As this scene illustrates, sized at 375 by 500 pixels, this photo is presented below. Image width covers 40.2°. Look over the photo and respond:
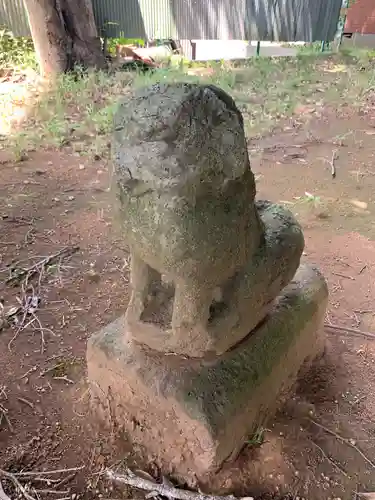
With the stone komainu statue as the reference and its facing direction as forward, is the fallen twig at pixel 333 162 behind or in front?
behind

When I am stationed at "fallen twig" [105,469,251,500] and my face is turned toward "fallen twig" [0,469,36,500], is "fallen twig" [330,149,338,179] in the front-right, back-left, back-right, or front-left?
back-right

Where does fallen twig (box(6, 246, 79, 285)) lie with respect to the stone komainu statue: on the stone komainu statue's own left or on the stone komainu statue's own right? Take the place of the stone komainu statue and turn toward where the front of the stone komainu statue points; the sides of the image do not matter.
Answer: on the stone komainu statue's own right

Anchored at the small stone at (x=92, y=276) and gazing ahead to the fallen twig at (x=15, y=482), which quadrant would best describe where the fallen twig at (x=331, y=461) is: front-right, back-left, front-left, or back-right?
front-left

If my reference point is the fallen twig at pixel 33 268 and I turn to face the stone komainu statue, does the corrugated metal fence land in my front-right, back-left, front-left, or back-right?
back-left

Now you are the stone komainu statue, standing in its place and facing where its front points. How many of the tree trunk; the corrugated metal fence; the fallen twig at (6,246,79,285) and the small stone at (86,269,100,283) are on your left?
0

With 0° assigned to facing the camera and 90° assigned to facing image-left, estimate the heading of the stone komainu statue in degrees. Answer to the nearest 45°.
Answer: approximately 45°

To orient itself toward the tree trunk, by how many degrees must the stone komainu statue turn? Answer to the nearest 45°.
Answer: approximately 135° to its right

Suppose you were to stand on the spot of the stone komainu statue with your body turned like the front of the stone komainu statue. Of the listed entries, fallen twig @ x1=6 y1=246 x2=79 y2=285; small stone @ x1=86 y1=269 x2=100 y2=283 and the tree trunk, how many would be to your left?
0

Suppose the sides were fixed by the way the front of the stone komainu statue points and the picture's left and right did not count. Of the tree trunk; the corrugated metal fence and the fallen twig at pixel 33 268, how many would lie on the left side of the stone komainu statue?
0
